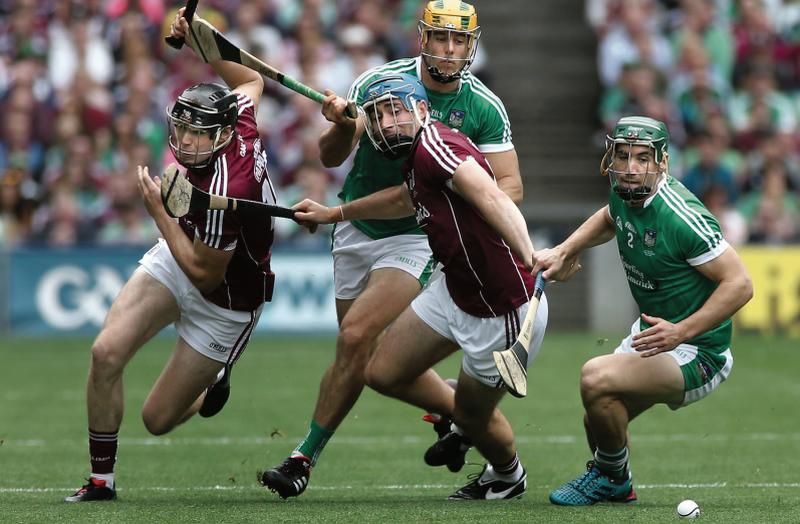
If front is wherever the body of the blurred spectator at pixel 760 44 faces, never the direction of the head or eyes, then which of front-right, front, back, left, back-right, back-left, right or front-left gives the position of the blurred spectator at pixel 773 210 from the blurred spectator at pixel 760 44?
front

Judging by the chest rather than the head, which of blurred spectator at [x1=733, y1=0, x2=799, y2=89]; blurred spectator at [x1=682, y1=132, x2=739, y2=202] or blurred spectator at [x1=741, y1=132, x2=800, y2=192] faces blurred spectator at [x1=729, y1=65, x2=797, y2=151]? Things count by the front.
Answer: blurred spectator at [x1=733, y1=0, x2=799, y2=89]

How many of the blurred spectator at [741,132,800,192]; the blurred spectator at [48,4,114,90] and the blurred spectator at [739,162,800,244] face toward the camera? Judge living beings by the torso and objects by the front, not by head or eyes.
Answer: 3

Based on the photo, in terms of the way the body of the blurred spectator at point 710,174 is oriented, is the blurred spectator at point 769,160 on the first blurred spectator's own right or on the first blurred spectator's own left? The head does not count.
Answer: on the first blurred spectator's own left

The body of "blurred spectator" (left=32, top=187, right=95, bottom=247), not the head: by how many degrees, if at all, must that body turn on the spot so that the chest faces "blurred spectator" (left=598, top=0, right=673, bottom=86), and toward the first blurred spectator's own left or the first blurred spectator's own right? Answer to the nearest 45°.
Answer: approximately 90° to the first blurred spectator's own left

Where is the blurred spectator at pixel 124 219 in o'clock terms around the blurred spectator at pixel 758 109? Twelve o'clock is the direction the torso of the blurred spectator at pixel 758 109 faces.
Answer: the blurred spectator at pixel 124 219 is roughly at 2 o'clock from the blurred spectator at pixel 758 109.

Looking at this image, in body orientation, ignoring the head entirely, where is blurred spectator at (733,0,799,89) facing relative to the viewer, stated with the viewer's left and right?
facing the viewer

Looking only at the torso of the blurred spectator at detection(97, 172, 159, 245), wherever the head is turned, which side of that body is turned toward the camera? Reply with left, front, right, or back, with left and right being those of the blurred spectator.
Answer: front

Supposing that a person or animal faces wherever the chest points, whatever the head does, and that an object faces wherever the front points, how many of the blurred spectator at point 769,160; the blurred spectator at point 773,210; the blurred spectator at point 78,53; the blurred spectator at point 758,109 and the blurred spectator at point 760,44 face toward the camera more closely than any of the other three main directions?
5

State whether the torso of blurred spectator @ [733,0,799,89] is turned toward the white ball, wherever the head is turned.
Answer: yes

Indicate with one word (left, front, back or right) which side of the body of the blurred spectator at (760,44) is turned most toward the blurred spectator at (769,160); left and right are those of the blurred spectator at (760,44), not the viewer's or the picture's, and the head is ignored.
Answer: front

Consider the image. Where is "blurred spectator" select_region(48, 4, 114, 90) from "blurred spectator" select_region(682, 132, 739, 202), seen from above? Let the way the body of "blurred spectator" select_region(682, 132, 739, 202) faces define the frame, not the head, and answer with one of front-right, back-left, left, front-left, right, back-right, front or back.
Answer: right

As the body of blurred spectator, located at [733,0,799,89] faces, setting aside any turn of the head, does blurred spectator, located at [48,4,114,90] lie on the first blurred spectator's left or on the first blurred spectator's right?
on the first blurred spectator's right

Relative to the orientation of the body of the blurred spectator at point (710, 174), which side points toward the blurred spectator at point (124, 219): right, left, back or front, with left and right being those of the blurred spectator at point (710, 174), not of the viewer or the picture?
right

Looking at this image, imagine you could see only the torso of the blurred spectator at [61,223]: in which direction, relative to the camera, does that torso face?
toward the camera

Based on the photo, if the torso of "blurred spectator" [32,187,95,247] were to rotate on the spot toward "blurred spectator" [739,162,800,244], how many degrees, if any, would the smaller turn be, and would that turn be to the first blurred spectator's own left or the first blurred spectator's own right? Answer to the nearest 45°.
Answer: approximately 90° to the first blurred spectator's own left
